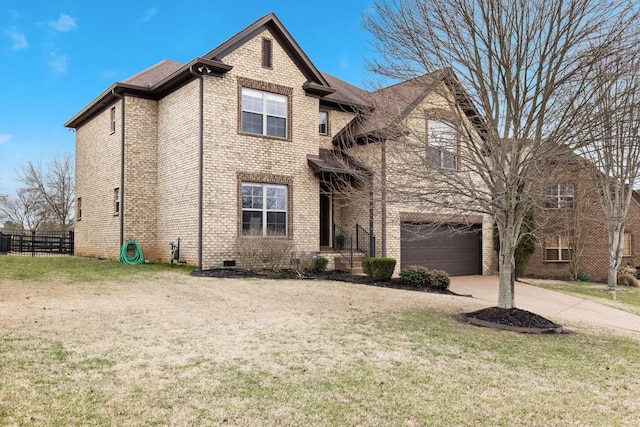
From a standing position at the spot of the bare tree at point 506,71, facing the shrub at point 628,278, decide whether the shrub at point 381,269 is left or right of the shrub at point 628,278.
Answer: left

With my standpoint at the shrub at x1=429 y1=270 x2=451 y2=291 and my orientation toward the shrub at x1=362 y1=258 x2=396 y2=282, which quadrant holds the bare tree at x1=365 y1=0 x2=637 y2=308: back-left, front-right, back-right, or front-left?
back-left

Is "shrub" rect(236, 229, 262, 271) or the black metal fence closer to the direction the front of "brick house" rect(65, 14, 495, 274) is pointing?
the shrub

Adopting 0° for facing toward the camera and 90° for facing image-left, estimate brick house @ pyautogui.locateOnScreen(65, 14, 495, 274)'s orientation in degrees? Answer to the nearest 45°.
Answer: approximately 315°

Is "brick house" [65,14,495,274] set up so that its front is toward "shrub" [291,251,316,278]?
yes

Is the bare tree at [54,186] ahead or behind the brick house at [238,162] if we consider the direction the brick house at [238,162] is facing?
behind
